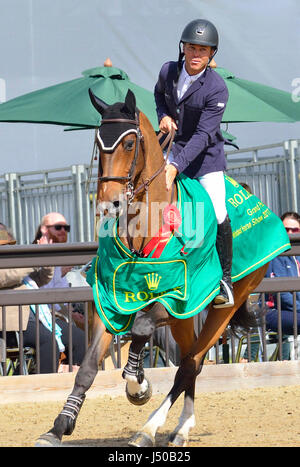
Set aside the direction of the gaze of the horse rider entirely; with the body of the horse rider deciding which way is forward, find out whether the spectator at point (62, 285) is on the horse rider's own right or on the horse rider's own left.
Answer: on the horse rider's own right

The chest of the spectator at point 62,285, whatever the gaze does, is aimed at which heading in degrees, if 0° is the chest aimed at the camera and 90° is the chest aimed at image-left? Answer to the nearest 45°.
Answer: approximately 315°

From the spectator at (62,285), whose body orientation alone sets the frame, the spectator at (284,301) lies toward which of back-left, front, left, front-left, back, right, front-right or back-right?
front-left

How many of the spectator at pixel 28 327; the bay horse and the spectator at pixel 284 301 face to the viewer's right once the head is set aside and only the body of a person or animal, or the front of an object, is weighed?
1

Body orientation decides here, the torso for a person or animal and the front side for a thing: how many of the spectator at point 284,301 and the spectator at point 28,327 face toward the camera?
1

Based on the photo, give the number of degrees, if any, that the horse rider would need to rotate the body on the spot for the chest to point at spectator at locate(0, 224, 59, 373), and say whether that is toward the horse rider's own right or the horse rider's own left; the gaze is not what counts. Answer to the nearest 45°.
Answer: approximately 90° to the horse rider's own right

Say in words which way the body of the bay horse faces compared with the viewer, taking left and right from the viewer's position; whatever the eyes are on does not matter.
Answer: facing the viewer and to the left of the viewer

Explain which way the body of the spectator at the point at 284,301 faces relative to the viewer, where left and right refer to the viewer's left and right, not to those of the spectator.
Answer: facing the viewer

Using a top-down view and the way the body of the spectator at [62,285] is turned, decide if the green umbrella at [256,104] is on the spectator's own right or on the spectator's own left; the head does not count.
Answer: on the spectator's own left

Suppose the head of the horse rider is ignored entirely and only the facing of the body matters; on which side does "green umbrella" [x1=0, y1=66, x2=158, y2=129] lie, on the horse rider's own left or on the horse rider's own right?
on the horse rider's own right
